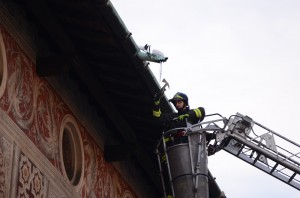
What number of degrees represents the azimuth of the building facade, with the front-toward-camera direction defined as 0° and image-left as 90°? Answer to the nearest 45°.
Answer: approximately 315°

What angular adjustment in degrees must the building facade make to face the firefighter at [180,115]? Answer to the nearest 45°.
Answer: approximately 90° to its left

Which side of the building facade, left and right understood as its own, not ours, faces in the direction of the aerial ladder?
left

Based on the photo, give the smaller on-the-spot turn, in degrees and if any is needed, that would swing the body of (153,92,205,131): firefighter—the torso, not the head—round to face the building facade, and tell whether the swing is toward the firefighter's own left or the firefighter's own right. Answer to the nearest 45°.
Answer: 0° — they already face it
